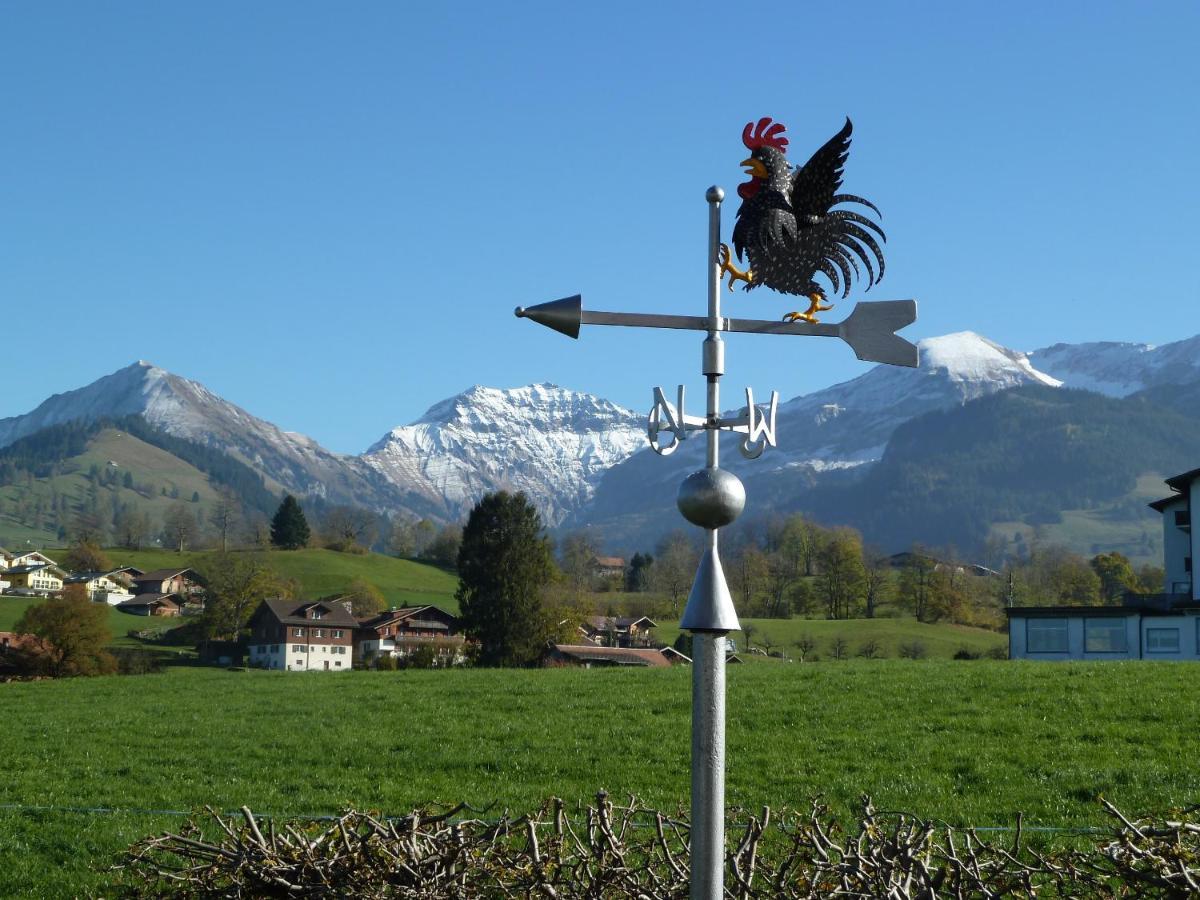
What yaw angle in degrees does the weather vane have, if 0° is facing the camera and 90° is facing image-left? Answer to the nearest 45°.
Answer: approximately 90°
